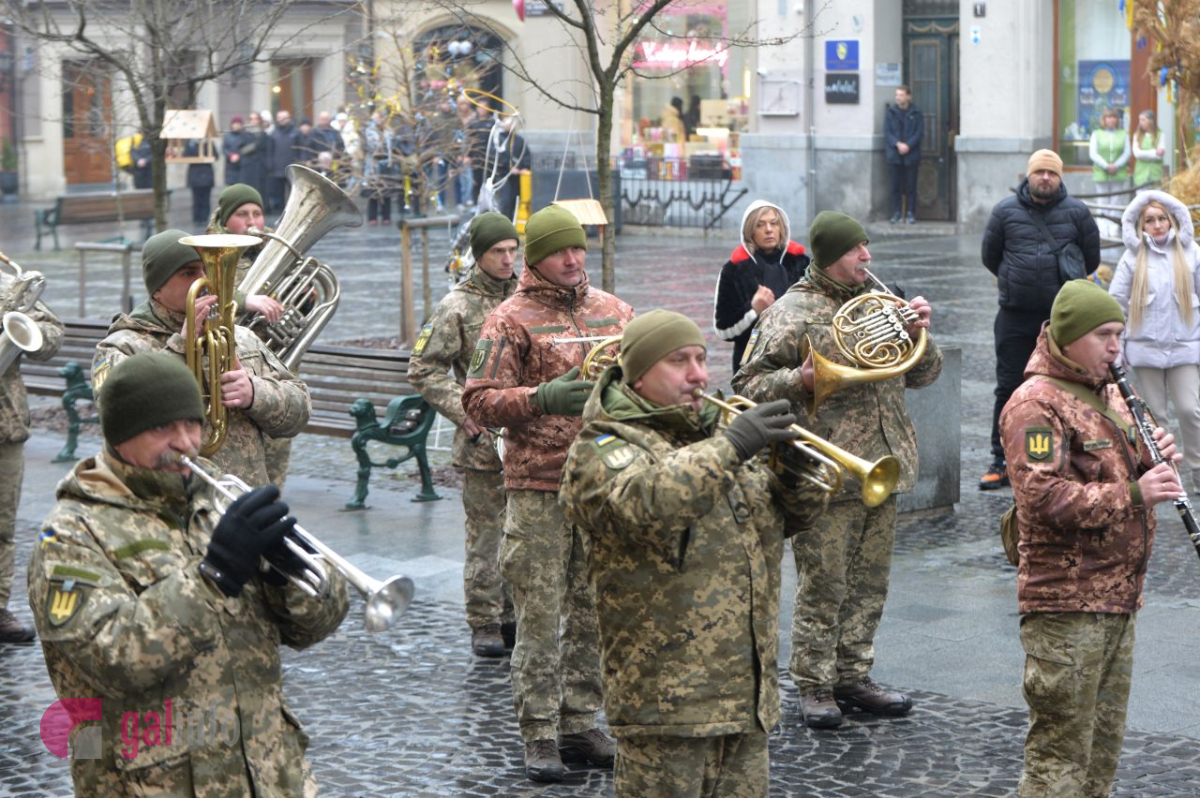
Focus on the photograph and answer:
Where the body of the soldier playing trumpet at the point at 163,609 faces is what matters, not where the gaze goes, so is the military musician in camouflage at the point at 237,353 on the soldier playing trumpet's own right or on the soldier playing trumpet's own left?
on the soldier playing trumpet's own left

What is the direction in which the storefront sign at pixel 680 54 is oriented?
toward the camera

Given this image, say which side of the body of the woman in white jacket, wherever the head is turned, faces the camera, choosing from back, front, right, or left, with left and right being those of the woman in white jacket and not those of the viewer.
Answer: front

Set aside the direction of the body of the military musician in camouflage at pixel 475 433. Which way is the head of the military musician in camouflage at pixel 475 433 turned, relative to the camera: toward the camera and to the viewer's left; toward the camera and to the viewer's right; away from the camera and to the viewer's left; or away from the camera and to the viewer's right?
toward the camera and to the viewer's right

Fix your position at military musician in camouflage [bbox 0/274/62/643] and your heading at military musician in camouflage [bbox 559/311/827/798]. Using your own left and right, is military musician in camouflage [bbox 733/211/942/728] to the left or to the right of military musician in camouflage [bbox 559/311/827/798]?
left

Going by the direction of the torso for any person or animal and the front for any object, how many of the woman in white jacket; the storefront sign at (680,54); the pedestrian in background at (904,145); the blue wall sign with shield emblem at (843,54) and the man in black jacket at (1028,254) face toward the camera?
5

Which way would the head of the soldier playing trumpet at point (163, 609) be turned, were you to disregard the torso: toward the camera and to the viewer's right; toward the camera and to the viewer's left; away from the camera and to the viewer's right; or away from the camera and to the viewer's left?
toward the camera and to the viewer's right

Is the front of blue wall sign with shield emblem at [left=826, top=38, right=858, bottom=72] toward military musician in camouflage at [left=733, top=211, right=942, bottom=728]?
yes

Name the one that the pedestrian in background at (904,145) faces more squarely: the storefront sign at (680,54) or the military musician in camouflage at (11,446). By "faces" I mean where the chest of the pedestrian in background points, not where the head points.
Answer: the military musician in camouflage

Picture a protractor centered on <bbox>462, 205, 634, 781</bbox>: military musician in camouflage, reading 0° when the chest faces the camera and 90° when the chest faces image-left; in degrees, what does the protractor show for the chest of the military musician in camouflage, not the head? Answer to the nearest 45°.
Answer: approximately 315°

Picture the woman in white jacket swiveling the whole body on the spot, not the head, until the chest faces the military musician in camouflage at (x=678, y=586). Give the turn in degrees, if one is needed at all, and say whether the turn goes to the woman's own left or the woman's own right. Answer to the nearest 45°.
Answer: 0° — they already face them

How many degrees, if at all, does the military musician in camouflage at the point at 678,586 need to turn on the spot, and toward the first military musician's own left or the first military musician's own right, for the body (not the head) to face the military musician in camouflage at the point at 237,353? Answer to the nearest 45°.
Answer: approximately 180°
